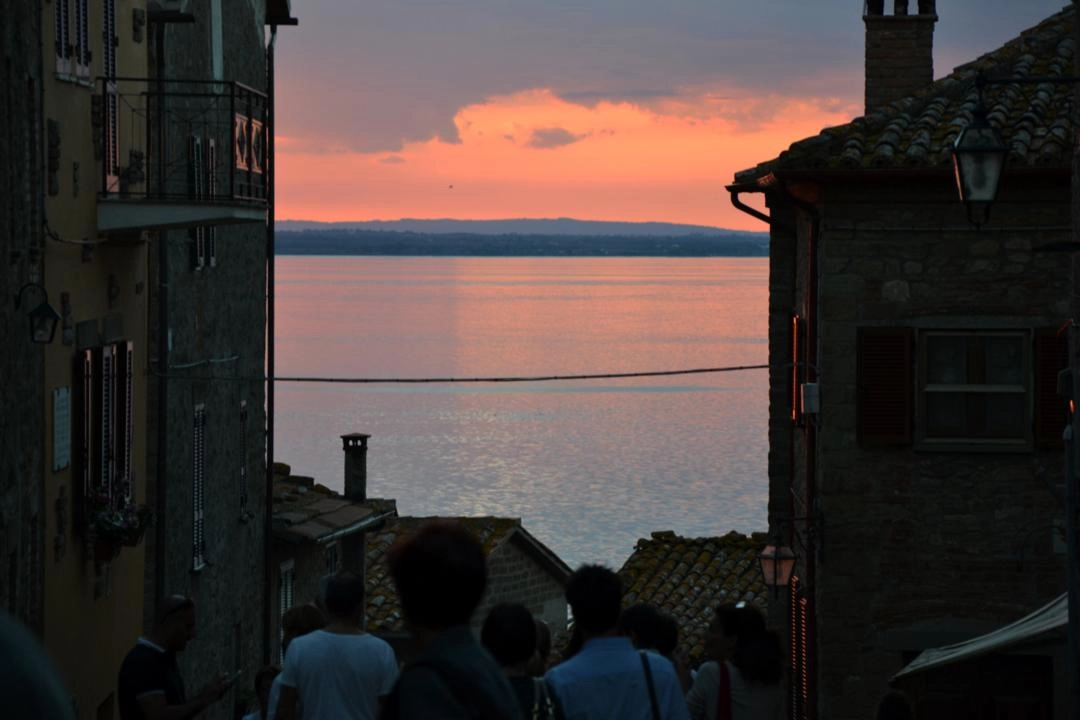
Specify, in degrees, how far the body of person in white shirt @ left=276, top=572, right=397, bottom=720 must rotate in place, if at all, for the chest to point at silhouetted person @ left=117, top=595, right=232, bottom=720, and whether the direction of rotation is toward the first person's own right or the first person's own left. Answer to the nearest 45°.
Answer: approximately 45° to the first person's own left

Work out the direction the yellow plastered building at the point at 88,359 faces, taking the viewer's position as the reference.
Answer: facing the viewer and to the right of the viewer

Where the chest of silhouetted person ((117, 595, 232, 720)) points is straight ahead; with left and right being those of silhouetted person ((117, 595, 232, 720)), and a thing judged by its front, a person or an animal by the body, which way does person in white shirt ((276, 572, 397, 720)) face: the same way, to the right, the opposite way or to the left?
to the left

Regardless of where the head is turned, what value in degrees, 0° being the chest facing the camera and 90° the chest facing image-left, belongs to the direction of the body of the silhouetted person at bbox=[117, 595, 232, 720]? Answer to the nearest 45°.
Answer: approximately 270°

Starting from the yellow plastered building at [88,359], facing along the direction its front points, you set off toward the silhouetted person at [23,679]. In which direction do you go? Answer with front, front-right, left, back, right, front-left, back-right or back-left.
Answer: front-right

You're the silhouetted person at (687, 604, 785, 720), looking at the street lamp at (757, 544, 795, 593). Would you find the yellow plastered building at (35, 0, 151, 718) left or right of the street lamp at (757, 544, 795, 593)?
left

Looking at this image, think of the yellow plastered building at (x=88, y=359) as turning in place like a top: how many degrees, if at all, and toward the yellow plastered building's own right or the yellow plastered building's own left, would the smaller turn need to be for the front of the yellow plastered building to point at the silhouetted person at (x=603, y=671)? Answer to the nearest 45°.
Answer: approximately 45° to the yellow plastered building's own right

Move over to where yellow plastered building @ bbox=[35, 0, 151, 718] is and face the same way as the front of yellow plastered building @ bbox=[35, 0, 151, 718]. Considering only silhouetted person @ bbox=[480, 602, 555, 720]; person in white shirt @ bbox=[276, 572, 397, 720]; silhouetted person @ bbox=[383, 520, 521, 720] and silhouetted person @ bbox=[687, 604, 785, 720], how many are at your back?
0

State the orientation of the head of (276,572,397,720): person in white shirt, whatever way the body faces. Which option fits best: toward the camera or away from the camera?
away from the camera

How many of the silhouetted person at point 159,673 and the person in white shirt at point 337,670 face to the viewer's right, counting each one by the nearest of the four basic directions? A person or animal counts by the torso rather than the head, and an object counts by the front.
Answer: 1

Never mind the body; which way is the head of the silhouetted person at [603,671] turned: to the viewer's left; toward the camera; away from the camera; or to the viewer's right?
away from the camera

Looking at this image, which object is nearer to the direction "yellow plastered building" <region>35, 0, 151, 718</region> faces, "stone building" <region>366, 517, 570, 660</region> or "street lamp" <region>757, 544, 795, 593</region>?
the street lamp

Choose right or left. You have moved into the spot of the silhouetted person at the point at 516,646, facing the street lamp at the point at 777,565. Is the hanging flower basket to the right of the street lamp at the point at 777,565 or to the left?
left

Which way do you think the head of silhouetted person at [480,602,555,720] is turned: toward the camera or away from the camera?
away from the camera

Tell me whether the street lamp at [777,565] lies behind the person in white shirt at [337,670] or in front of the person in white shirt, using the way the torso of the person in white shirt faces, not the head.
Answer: in front

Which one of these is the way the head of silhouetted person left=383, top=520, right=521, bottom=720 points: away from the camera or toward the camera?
away from the camera

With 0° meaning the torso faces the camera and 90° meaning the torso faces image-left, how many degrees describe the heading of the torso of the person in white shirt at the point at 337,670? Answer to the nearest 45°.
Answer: approximately 180°
